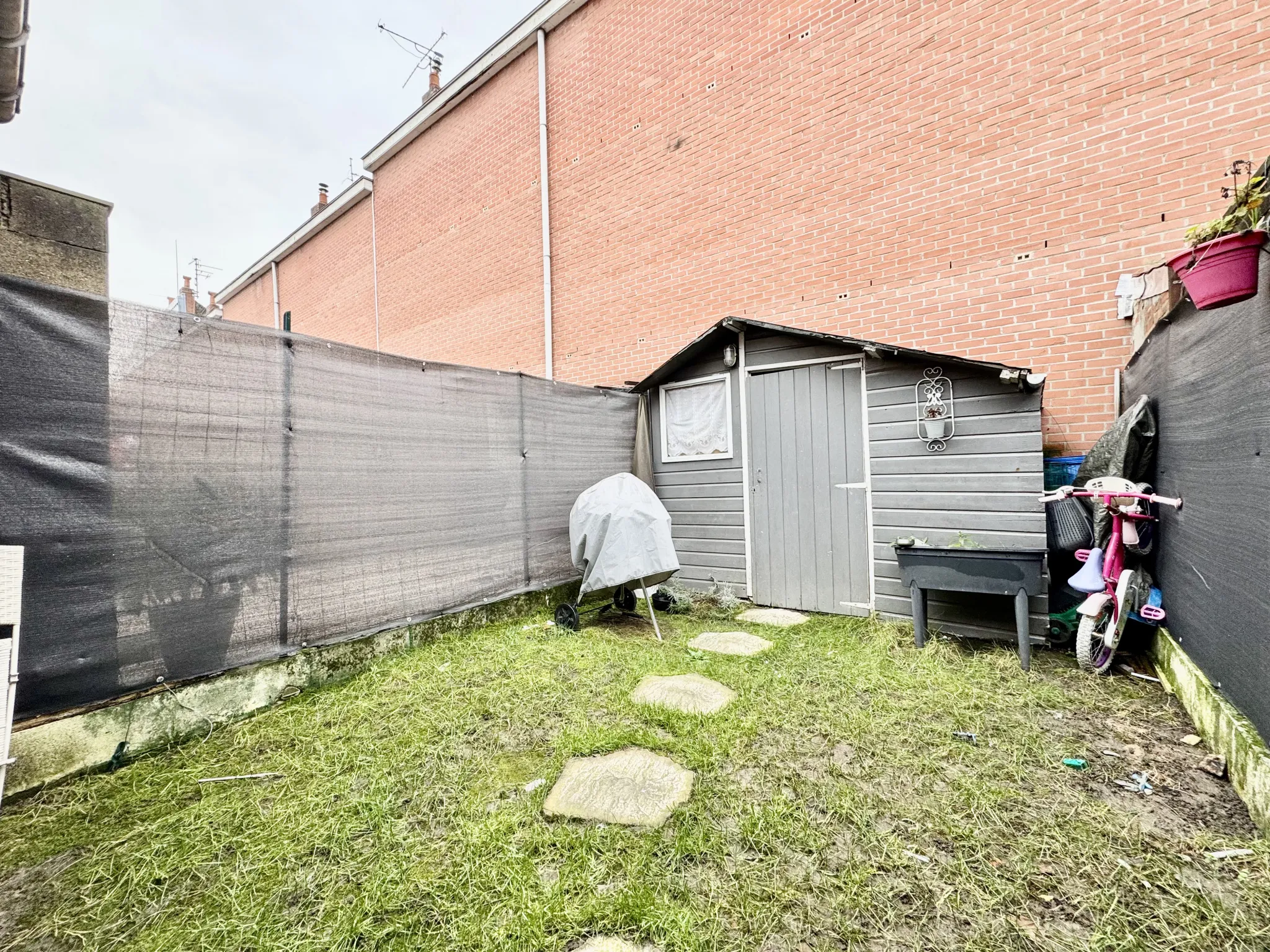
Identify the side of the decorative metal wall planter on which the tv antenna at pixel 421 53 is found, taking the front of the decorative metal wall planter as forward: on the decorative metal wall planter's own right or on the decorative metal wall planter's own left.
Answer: on the decorative metal wall planter's own right

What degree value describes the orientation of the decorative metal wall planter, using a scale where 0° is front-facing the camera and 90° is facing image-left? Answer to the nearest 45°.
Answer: approximately 0°

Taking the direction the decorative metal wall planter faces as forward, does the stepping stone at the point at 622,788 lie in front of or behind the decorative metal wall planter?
in front

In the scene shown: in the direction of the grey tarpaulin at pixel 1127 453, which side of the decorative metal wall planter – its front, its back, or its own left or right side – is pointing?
left

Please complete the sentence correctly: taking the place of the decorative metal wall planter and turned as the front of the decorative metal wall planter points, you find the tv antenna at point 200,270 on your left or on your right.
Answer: on your right

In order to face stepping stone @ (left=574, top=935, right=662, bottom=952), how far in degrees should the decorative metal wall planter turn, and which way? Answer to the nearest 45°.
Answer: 0° — it already faces it

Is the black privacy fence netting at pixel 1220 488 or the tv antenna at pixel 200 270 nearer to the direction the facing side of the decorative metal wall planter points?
the black privacy fence netting

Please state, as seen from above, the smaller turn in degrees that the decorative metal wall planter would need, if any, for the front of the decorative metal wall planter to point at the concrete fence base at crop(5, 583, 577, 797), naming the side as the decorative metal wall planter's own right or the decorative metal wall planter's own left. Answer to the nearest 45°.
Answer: approximately 45° to the decorative metal wall planter's own right

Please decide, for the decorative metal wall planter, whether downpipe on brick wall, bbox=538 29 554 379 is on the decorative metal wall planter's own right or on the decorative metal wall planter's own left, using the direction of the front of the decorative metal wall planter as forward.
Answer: on the decorative metal wall planter's own right

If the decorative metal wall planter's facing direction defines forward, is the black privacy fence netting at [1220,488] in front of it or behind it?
in front
